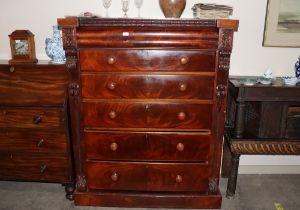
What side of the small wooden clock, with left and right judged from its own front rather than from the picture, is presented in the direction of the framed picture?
left

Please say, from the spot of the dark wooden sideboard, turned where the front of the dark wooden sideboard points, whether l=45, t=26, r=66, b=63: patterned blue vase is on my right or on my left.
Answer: on my right

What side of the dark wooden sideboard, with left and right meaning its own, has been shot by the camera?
front

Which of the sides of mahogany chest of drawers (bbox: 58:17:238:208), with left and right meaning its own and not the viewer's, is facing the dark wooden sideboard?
left

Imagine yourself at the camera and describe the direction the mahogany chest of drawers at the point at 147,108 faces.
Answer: facing the viewer
